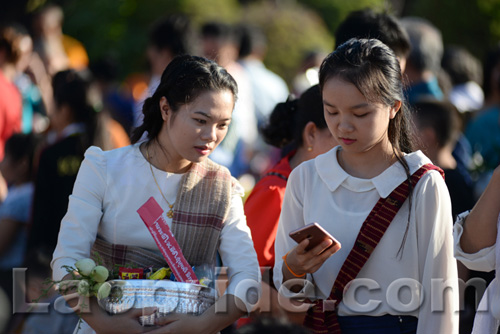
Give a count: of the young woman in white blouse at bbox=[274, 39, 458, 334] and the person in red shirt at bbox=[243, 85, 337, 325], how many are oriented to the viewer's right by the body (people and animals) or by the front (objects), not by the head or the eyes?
1

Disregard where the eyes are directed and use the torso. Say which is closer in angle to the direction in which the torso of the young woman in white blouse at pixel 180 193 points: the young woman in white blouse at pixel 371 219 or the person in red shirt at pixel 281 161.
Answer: the young woman in white blouse

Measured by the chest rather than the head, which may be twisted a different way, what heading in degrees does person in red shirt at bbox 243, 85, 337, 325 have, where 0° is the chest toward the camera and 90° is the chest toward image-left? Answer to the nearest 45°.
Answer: approximately 270°

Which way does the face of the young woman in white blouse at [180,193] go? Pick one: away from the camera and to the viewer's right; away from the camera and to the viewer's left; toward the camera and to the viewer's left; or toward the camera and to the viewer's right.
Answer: toward the camera and to the viewer's right

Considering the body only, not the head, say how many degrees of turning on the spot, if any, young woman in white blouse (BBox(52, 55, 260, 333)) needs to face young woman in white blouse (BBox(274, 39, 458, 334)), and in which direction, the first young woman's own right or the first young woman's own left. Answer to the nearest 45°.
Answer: approximately 45° to the first young woman's own left

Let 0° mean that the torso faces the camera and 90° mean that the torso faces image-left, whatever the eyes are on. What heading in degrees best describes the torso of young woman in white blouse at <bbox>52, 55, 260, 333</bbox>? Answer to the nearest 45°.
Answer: approximately 315°

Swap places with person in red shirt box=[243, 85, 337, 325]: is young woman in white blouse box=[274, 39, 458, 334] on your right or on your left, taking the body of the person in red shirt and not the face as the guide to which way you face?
on your right

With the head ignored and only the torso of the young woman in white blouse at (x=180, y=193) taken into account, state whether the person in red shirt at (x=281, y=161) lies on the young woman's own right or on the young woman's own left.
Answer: on the young woman's own left

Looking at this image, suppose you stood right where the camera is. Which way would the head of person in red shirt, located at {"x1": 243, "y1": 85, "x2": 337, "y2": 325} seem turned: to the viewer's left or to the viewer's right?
to the viewer's right

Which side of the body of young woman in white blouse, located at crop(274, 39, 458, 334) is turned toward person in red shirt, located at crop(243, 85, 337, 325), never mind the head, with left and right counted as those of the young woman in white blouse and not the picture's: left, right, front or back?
back
